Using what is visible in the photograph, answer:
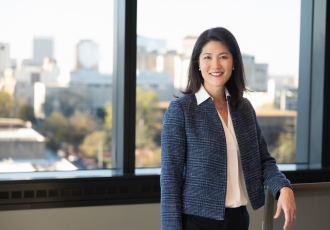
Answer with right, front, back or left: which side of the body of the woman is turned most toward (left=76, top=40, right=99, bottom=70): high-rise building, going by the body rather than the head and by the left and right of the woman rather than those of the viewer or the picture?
back

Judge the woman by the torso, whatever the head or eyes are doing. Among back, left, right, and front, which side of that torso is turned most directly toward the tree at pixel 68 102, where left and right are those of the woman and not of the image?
back

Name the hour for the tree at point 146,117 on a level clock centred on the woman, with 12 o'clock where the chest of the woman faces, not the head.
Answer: The tree is roughly at 7 o'clock from the woman.

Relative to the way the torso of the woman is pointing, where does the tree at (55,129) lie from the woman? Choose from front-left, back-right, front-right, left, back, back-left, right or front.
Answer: back

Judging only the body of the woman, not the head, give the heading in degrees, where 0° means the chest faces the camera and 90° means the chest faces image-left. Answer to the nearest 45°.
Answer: approximately 315°

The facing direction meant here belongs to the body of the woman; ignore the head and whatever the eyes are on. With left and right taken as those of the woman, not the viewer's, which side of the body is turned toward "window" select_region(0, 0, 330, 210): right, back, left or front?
back

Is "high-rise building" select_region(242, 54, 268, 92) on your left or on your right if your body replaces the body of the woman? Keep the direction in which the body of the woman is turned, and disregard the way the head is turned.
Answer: on your left

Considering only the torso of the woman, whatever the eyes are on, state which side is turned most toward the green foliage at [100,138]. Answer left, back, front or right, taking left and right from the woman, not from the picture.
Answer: back
